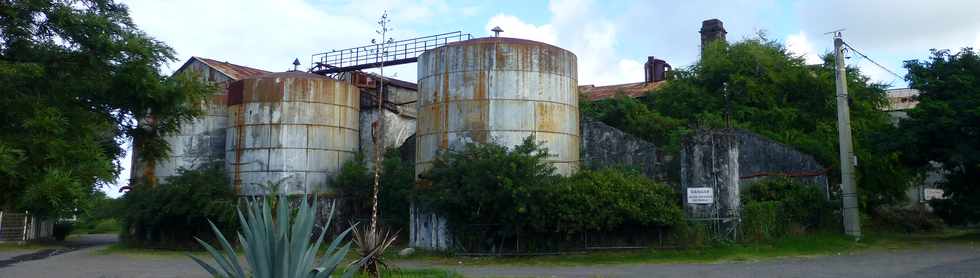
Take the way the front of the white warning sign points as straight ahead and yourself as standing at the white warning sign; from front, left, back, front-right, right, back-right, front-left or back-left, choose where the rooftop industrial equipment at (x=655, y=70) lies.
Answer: back

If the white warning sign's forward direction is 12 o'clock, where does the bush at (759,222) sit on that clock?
The bush is roughly at 8 o'clock from the white warning sign.

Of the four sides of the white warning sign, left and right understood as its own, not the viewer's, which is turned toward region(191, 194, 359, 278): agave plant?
front

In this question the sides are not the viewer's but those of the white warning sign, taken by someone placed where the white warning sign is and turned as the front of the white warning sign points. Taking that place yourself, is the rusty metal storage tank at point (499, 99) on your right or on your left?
on your right

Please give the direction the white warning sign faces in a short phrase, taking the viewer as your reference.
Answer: facing the viewer

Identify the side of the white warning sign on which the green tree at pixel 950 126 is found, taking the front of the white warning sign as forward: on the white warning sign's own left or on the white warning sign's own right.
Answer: on the white warning sign's own left

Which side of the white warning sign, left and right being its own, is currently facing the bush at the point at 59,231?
right
